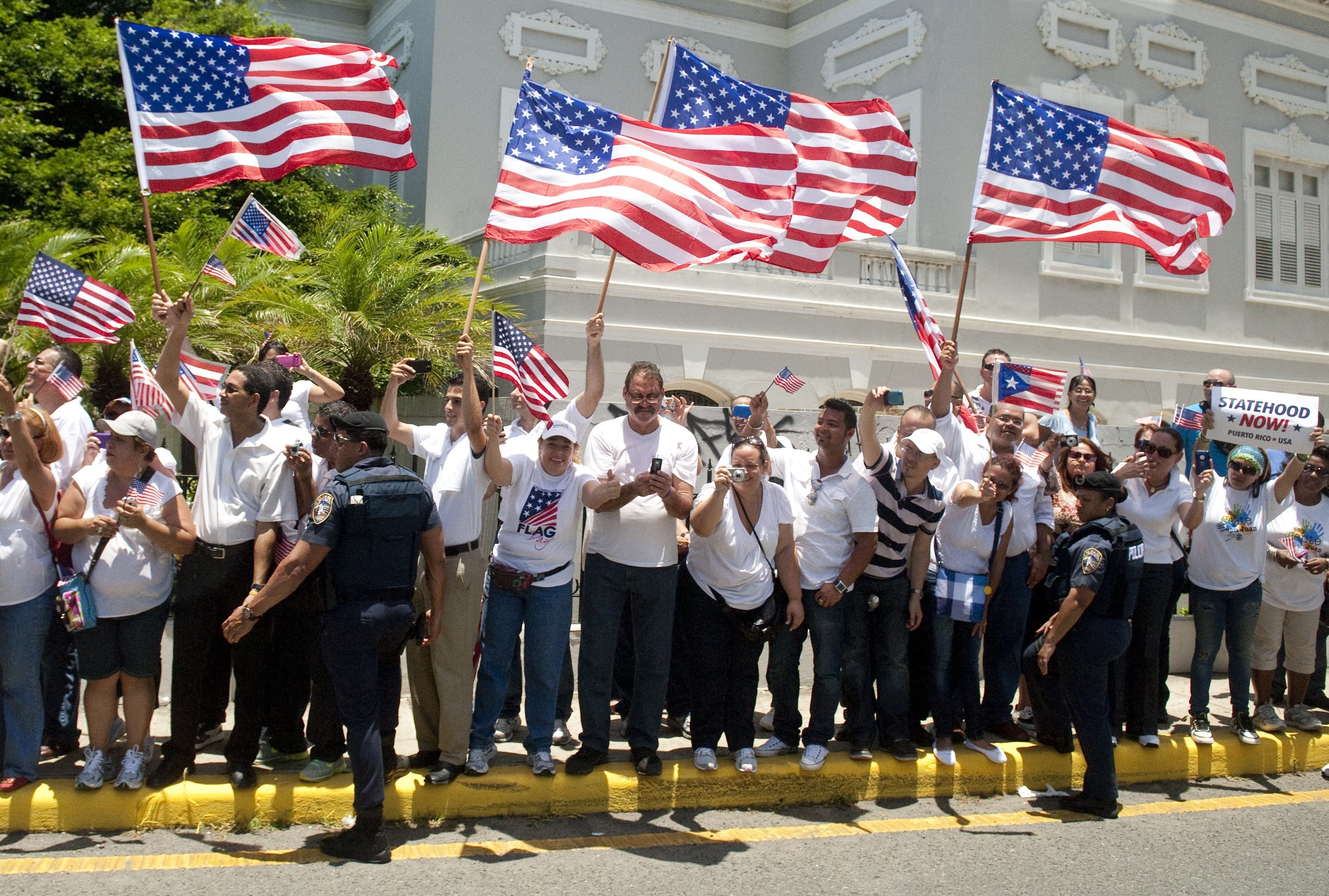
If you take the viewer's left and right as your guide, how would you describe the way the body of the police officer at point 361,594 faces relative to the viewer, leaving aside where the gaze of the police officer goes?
facing away from the viewer and to the left of the viewer

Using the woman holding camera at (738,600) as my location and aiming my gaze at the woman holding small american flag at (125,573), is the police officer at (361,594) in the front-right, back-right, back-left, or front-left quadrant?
front-left

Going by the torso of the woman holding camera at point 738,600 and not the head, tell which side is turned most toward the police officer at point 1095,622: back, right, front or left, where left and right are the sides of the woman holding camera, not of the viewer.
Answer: left

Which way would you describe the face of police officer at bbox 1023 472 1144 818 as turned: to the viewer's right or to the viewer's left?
to the viewer's left

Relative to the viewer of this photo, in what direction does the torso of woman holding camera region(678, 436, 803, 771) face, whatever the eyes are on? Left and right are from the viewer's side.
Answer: facing the viewer

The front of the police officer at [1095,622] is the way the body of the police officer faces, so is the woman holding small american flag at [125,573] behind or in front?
in front

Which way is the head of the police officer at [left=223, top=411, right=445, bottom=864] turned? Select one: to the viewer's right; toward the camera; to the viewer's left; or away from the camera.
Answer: to the viewer's left

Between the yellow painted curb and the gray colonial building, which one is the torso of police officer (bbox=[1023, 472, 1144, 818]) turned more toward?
the yellow painted curb

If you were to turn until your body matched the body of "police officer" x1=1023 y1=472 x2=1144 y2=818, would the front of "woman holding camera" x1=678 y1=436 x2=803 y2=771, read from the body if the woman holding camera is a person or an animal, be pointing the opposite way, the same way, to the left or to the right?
to the left

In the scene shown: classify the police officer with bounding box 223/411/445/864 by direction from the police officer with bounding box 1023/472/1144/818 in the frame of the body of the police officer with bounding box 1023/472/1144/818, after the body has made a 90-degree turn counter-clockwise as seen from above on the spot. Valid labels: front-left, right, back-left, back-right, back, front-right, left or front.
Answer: front-right

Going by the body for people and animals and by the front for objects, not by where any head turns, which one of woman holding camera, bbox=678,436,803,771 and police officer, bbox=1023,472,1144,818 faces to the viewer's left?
the police officer

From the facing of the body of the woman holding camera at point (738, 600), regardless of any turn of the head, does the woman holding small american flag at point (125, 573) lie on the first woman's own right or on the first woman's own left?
on the first woman's own right

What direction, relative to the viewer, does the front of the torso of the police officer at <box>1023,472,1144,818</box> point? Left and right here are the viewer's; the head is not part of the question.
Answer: facing to the left of the viewer

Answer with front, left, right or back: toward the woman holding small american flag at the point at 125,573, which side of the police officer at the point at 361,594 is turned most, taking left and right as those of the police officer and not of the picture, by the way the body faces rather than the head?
front

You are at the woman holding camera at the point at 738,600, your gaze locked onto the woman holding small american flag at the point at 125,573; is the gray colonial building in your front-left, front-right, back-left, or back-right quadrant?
back-right

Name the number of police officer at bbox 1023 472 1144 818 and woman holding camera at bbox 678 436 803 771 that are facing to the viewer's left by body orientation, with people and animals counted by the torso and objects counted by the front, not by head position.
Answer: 1
